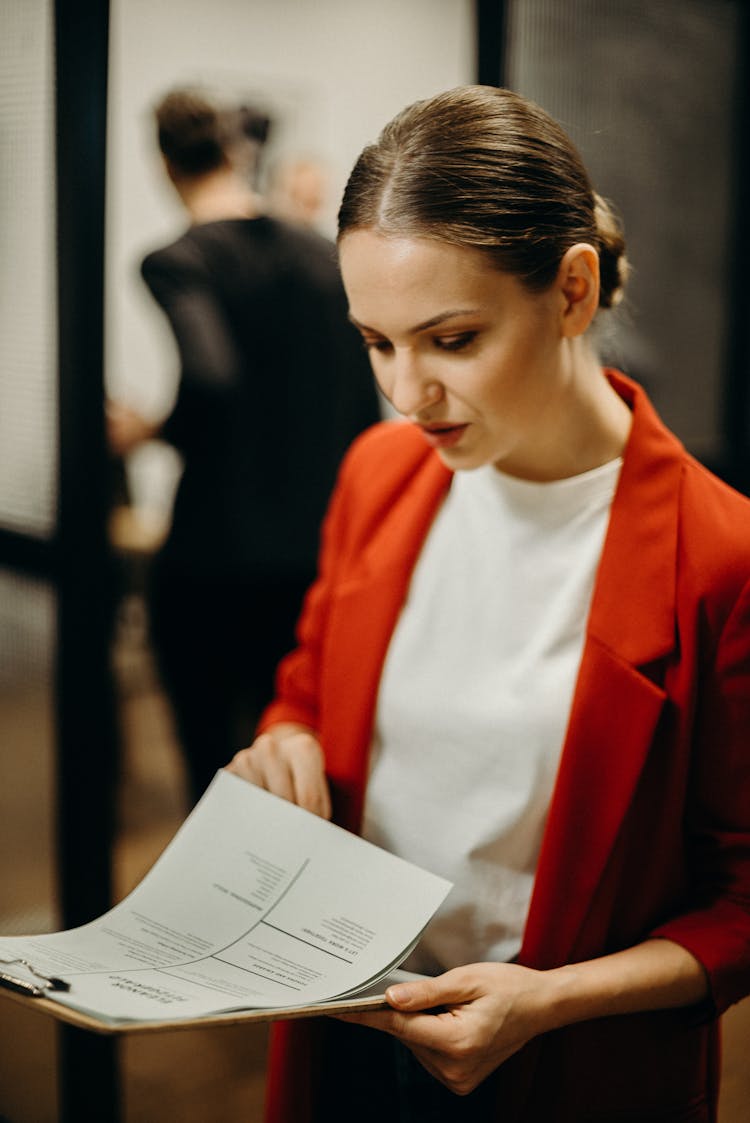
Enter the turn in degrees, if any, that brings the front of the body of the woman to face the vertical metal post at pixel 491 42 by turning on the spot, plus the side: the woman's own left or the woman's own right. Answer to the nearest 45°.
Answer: approximately 135° to the woman's own right

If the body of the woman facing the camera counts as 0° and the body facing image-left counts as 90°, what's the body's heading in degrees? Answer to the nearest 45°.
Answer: approximately 45°

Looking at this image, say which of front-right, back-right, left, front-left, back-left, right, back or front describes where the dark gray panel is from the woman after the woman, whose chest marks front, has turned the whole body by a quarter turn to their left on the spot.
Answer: back-left

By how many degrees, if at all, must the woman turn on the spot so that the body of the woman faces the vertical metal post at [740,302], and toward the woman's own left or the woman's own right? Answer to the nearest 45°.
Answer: approximately 135° to the woman's own right

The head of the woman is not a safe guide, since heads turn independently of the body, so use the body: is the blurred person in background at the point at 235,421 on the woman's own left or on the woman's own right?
on the woman's own right

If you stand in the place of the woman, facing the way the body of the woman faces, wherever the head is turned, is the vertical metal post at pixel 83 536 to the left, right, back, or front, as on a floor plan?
right
